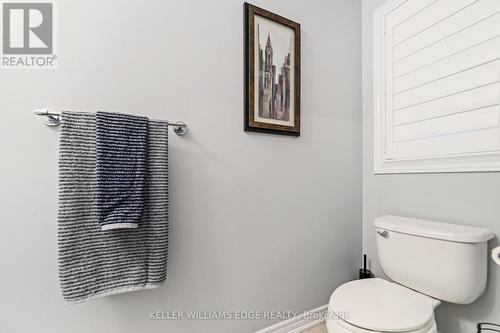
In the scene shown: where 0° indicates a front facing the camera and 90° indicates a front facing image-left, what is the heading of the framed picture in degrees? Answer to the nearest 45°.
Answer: approximately 315°

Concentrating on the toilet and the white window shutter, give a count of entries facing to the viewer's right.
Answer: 0

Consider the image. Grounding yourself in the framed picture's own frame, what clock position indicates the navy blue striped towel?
The navy blue striped towel is roughly at 3 o'clock from the framed picture.

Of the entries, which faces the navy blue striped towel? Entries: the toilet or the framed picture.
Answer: the toilet

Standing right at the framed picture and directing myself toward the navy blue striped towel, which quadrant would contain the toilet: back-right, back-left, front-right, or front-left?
back-left

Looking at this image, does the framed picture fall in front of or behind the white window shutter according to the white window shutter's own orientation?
in front

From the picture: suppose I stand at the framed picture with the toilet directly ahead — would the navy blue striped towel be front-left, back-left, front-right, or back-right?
back-right

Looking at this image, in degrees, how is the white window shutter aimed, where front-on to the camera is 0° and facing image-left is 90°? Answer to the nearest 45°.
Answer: approximately 45°

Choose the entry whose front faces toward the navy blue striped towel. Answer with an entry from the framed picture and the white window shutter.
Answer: the white window shutter

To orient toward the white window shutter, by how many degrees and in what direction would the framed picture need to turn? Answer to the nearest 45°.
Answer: approximately 45° to its left

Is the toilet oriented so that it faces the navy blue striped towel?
yes
